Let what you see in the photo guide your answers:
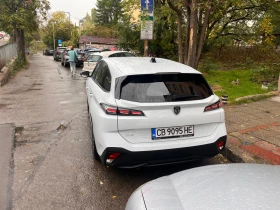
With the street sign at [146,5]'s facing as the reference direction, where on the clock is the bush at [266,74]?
The bush is roughly at 8 o'clock from the street sign.

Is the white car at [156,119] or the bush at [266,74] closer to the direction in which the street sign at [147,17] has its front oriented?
the white car

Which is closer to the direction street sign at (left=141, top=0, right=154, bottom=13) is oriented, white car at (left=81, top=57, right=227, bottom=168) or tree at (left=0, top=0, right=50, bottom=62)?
the white car

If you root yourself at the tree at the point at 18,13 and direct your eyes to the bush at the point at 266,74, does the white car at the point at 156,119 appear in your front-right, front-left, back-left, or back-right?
front-right

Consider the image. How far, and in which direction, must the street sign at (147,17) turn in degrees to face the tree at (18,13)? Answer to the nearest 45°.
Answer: approximately 135° to its right

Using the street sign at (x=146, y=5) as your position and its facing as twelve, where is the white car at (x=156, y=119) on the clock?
The white car is roughly at 12 o'clock from the street sign.

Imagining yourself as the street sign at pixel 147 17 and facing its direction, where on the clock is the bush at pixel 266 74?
The bush is roughly at 8 o'clock from the street sign.

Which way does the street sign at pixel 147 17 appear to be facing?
toward the camera

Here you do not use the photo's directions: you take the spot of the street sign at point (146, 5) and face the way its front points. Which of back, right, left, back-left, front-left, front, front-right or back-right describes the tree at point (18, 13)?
back-right

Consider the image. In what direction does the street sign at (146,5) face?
toward the camera
